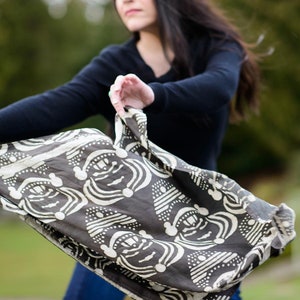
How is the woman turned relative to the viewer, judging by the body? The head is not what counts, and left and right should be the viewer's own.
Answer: facing the viewer and to the left of the viewer
